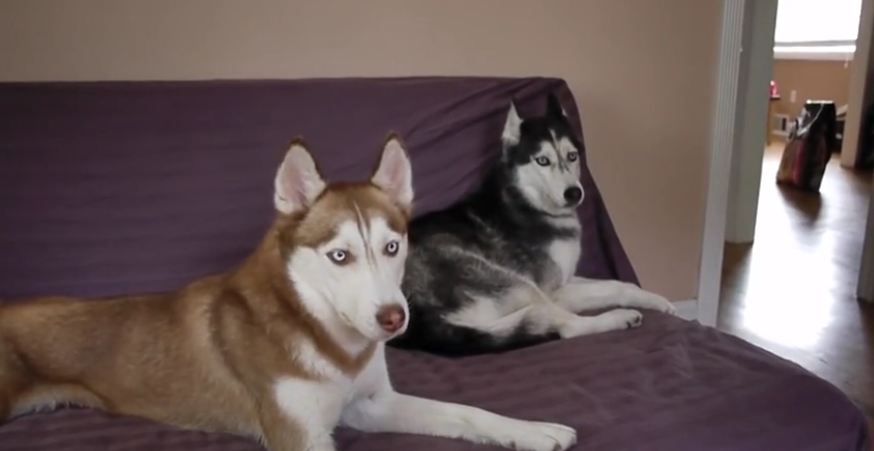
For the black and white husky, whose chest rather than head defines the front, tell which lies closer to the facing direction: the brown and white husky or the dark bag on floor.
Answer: the dark bag on floor

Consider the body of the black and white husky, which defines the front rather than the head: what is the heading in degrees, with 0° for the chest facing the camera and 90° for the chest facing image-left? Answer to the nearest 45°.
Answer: approximately 270°

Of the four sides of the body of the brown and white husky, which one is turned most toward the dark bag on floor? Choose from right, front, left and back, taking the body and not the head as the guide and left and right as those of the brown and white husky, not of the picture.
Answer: left

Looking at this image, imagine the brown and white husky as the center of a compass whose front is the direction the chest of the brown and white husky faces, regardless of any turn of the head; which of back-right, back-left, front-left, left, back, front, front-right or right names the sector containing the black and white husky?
left

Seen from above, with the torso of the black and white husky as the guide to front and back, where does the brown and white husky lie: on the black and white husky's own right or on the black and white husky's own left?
on the black and white husky's own right

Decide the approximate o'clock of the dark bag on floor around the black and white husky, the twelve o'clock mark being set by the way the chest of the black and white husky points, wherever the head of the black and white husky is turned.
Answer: The dark bag on floor is roughly at 10 o'clock from the black and white husky.

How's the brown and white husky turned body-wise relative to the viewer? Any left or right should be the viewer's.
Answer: facing the viewer and to the right of the viewer

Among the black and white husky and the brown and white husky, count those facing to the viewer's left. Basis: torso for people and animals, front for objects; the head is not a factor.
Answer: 0
